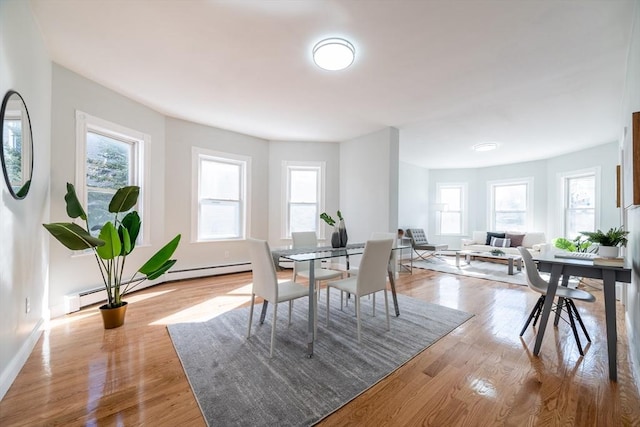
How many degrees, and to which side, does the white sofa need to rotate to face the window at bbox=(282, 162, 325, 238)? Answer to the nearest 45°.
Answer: approximately 45° to its right

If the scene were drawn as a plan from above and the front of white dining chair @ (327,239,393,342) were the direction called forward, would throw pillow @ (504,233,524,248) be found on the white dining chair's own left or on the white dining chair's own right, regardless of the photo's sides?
on the white dining chair's own right

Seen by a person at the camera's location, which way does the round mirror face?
facing to the right of the viewer

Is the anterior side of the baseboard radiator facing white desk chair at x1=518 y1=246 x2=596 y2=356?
yes

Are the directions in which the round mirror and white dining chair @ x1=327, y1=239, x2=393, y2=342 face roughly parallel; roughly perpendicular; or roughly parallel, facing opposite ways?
roughly perpendicular

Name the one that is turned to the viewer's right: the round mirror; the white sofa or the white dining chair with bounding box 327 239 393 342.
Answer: the round mirror

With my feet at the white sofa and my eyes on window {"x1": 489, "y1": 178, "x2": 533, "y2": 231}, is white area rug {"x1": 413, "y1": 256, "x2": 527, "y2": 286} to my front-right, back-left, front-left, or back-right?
back-left

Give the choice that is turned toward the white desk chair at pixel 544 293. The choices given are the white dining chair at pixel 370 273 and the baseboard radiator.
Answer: the baseboard radiator

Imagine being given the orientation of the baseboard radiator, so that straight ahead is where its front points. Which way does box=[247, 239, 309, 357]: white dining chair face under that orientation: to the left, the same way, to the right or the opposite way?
to the left

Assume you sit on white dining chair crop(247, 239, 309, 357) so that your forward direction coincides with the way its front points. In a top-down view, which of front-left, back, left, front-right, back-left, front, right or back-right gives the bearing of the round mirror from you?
back-left

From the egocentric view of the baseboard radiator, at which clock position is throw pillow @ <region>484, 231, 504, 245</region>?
The throw pillow is roughly at 11 o'clock from the baseboard radiator.
